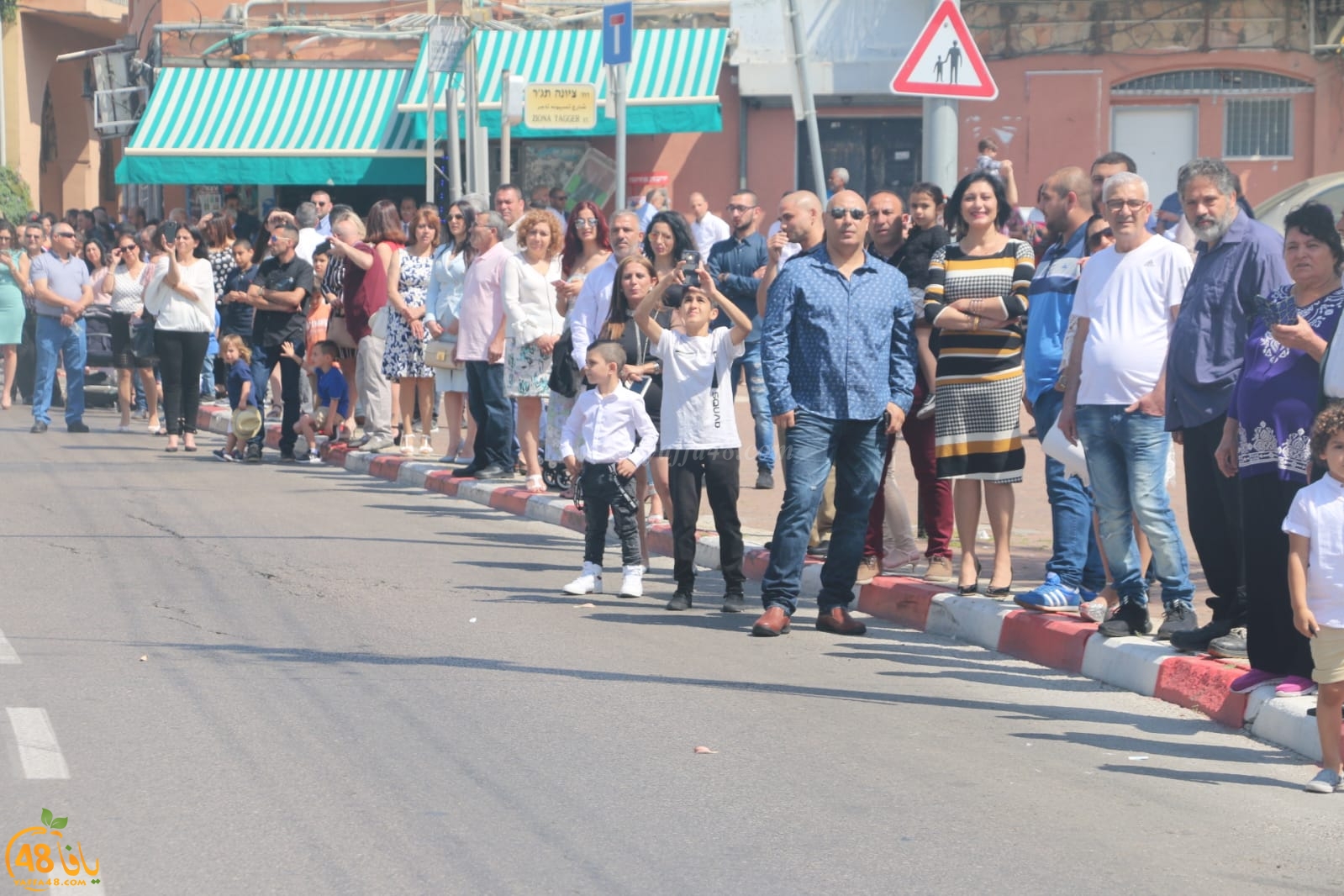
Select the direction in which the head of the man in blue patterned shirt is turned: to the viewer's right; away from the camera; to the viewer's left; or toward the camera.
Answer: toward the camera

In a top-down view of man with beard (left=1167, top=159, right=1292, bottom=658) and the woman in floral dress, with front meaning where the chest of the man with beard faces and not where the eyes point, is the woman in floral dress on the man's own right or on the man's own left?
on the man's own right

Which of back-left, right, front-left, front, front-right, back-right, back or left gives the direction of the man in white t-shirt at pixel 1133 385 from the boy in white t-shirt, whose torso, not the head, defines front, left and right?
front-left

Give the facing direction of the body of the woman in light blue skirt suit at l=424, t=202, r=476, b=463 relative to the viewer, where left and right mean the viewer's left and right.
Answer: facing the viewer and to the left of the viewer

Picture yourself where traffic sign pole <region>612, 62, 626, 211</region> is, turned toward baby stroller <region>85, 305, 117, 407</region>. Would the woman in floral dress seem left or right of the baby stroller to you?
left

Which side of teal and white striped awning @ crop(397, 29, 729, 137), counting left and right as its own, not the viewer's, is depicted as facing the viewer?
front

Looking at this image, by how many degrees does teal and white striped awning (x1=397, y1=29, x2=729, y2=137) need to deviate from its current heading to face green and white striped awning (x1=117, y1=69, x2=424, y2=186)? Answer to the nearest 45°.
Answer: approximately 90° to its right

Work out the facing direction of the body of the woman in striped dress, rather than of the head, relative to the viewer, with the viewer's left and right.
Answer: facing the viewer

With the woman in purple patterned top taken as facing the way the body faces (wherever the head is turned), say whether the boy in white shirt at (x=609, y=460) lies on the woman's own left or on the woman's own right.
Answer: on the woman's own right

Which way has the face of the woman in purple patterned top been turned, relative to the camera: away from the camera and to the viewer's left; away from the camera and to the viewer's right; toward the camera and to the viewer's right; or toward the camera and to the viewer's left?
toward the camera and to the viewer's left

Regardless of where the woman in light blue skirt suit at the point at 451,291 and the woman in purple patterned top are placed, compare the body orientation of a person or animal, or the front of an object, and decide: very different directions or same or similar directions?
same or similar directions

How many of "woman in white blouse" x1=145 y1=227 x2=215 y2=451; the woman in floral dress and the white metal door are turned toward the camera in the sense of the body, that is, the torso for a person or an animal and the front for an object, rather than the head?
3

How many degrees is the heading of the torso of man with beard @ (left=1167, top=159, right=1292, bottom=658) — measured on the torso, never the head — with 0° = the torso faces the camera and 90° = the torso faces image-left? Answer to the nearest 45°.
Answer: approximately 45°
